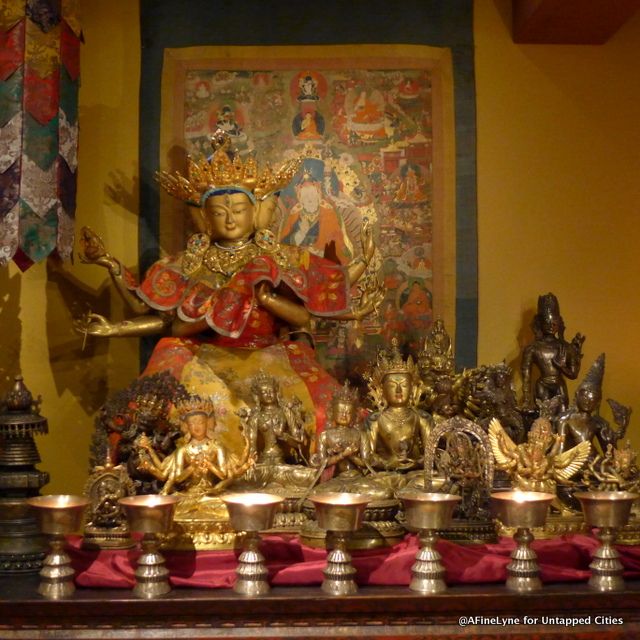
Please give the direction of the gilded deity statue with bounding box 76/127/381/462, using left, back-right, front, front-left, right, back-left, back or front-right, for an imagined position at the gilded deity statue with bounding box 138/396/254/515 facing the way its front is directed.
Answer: back

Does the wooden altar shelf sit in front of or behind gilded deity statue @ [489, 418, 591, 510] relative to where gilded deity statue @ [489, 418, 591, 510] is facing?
in front

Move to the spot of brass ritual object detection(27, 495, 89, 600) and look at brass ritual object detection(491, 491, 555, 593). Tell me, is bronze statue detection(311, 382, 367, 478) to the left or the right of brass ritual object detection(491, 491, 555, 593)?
left

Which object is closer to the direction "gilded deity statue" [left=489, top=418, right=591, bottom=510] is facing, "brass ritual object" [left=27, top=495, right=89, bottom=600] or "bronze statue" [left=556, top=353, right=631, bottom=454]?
the brass ritual object

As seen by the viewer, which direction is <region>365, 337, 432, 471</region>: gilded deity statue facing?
toward the camera

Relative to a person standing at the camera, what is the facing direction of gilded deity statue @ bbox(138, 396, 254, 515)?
facing the viewer

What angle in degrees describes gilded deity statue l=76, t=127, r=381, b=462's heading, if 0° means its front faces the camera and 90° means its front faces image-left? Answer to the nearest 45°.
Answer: approximately 0°

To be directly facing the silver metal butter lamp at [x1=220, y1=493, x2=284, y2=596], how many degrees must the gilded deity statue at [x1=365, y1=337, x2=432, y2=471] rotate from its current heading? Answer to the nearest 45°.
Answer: approximately 45° to its right

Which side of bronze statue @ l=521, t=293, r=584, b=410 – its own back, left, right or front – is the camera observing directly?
front

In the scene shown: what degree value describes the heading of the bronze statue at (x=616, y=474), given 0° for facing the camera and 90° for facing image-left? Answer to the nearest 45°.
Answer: approximately 45°

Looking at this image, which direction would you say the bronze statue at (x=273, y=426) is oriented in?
toward the camera

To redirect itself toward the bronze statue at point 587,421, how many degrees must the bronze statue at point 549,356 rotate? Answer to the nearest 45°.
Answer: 0° — it already faces it

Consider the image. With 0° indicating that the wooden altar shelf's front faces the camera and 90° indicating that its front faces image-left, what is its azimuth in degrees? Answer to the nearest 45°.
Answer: approximately 0°
